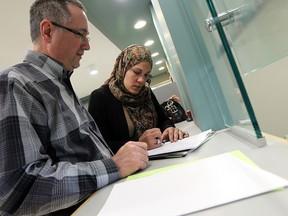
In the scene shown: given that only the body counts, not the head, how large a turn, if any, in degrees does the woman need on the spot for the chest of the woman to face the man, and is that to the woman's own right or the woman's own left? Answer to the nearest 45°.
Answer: approximately 45° to the woman's own right

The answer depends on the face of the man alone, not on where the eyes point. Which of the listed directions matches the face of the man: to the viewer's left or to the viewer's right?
to the viewer's right

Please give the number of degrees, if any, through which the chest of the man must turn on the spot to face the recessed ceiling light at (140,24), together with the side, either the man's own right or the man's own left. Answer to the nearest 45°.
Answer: approximately 45° to the man's own left

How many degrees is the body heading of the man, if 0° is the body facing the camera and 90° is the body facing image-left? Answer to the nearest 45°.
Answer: approximately 270°
